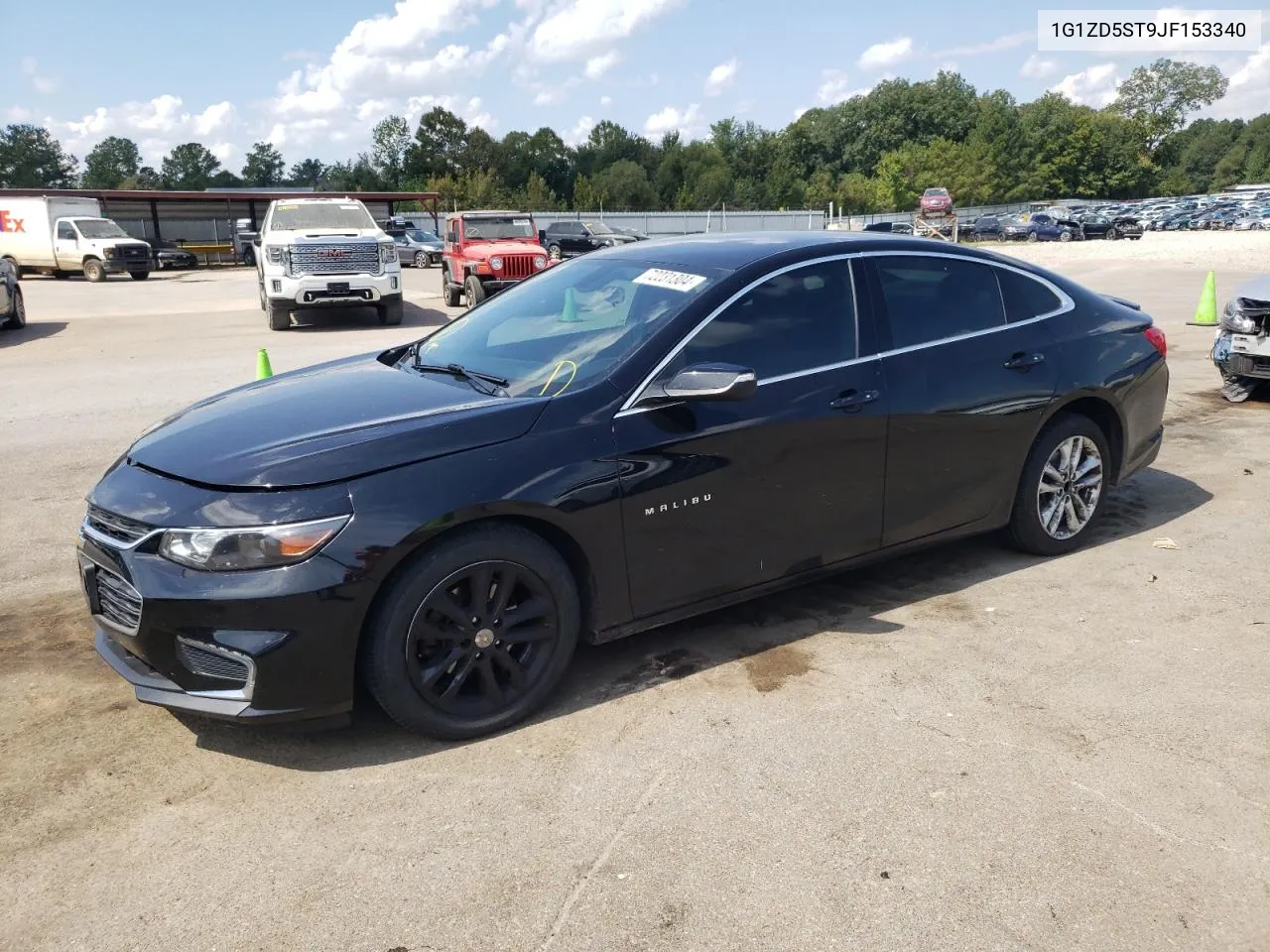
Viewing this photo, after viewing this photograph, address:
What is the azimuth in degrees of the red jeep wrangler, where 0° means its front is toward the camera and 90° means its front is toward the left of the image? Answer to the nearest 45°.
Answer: approximately 315°

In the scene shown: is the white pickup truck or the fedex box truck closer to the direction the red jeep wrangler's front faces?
the white pickup truck

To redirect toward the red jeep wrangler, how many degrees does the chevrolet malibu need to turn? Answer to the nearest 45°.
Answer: approximately 135° to its right

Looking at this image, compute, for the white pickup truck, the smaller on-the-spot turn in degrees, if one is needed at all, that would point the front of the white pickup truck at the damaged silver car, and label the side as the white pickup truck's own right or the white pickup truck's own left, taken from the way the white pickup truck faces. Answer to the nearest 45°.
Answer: approximately 45° to the white pickup truck's own left

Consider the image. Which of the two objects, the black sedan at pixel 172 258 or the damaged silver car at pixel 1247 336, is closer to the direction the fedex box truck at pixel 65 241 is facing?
the damaged silver car

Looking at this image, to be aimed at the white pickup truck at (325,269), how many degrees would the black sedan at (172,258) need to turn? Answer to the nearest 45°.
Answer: approximately 45° to its right

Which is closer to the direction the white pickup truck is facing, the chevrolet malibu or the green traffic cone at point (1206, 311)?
the chevrolet malibu

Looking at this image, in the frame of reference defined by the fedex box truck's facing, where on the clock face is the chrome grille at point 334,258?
The chrome grille is roughly at 1 o'clock from the fedex box truck.

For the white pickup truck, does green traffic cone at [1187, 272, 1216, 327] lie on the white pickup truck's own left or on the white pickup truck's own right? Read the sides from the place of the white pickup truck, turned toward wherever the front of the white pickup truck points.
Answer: on the white pickup truck's own left
